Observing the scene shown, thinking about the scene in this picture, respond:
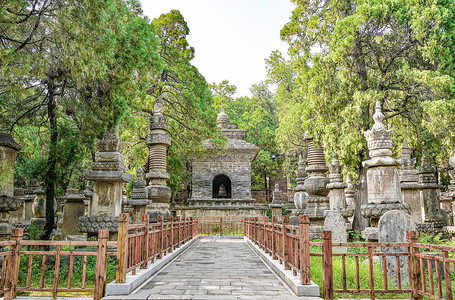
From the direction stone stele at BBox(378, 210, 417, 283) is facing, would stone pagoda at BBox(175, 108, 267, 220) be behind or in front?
behind

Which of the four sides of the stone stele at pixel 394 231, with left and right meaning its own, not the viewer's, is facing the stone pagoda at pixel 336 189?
back

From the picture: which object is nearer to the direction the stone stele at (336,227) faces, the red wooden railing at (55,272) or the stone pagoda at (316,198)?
the red wooden railing

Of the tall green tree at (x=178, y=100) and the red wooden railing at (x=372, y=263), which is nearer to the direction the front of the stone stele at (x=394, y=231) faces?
the red wooden railing

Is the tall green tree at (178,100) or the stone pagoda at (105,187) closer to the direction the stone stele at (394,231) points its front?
the stone pagoda

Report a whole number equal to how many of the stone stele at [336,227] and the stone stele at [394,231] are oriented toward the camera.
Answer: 2

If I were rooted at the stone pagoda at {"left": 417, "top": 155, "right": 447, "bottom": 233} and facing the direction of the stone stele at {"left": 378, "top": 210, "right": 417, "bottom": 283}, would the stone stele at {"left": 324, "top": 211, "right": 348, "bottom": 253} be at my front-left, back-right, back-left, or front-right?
front-right

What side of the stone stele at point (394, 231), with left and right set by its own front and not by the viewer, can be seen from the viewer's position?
front

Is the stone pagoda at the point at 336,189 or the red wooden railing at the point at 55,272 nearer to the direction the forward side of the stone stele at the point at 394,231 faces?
the red wooden railing

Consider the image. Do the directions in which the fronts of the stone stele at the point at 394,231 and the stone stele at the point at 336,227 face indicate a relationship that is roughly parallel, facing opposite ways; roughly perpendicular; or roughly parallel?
roughly parallel

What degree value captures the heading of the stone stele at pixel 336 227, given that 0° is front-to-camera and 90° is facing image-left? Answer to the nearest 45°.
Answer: approximately 0°

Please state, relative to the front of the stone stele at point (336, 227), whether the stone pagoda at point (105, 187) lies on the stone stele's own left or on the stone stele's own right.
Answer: on the stone stele's own right

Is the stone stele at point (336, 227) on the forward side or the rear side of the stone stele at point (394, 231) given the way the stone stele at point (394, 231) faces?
on the rear side

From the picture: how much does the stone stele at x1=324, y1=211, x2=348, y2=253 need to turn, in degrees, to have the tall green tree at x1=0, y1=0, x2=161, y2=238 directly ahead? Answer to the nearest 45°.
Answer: approximately 45° to its right
